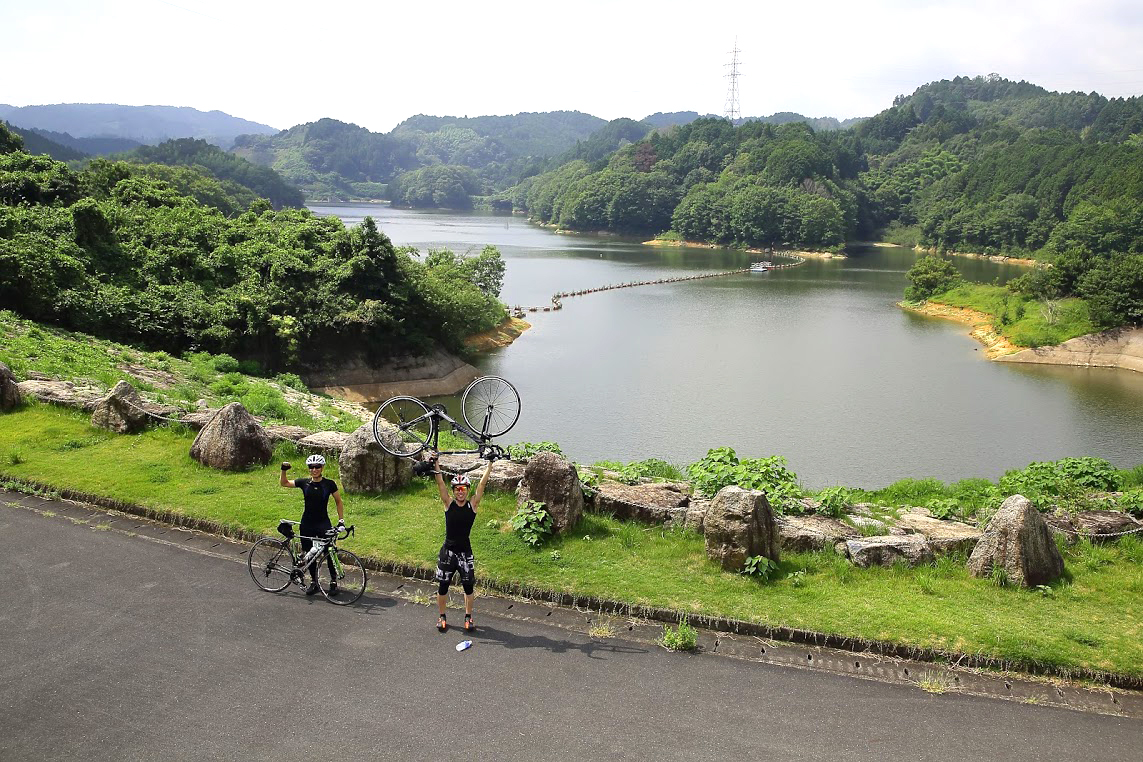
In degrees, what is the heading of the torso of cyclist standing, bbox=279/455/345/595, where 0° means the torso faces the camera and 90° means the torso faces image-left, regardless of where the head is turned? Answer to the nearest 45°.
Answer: approximately 0°

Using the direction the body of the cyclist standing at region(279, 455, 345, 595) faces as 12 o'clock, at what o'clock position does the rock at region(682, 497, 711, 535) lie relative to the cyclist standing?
The rock is roughly at 9 o'clock from the cyclist standing.

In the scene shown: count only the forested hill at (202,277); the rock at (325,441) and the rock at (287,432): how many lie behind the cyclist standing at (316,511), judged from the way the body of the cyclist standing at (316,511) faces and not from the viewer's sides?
3

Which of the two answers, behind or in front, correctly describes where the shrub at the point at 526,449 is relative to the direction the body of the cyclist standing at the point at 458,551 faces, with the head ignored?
behind

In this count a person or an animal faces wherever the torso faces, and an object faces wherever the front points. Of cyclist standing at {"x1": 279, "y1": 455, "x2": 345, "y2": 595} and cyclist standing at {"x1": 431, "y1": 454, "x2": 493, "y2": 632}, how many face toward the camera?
2

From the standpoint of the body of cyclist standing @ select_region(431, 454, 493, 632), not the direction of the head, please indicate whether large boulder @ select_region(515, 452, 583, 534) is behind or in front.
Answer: behind

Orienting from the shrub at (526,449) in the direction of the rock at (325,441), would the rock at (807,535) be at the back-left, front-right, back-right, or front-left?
back-left

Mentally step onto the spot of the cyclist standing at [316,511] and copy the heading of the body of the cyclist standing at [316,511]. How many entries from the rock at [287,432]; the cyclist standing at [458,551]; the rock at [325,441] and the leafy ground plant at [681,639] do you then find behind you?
2

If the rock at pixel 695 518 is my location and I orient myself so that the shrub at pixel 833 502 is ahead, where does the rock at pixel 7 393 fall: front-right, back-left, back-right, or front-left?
back-left

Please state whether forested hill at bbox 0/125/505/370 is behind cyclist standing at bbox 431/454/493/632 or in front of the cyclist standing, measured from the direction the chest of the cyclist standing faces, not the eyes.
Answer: behind

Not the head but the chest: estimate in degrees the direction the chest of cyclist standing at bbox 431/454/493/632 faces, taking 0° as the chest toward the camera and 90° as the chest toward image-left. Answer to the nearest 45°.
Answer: approximately 0°

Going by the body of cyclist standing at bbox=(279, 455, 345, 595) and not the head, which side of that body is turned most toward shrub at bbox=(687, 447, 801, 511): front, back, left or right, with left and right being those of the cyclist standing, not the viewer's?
left
